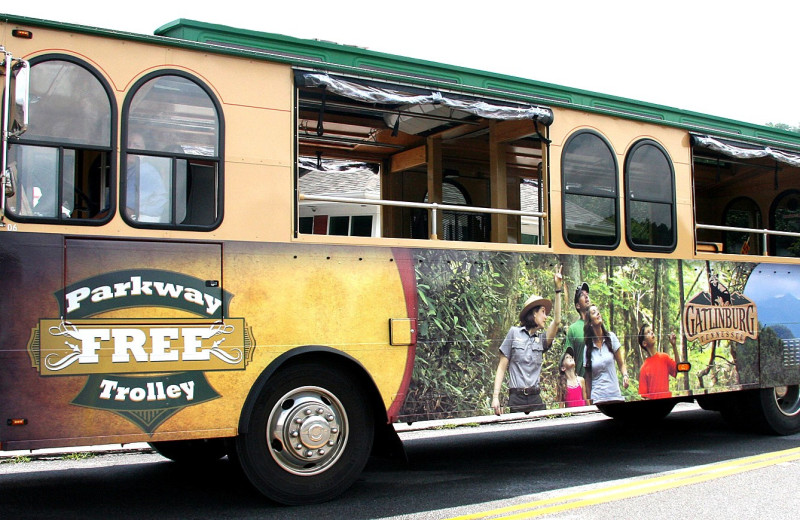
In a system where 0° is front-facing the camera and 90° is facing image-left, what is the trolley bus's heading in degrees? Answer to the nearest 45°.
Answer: approximately 45°

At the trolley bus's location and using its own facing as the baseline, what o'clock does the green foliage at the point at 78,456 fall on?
The green foliage is roughly at 1 o'clock from the trolley bus.
